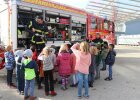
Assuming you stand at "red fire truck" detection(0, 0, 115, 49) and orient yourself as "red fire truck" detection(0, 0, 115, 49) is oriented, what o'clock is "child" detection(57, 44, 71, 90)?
The child is roughly at 4 o'clock from the red fire truck.

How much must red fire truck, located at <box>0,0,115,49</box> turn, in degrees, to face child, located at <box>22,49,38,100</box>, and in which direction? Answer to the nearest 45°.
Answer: approximately 135° to its right

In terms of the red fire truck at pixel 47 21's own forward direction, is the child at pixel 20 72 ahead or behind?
behind

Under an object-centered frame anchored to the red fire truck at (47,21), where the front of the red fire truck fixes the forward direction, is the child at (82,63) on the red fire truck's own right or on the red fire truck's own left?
on the red fire truck's own right

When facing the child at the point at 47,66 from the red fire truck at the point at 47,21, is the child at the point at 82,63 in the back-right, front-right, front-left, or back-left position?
front-left

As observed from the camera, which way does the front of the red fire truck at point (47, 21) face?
facing away from the viewer and to the right of the viewer
